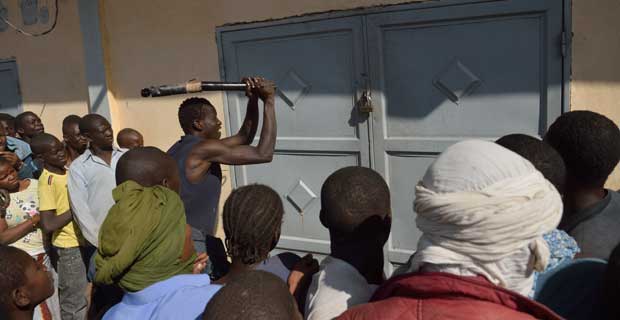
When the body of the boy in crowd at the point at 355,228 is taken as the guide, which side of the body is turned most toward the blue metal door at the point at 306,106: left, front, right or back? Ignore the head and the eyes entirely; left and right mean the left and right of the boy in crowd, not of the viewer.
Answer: front

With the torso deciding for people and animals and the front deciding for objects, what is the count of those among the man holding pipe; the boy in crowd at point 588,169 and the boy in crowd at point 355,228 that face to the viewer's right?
1

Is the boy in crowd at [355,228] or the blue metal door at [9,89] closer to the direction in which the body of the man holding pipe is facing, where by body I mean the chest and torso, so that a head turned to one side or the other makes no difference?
the boy in crowd

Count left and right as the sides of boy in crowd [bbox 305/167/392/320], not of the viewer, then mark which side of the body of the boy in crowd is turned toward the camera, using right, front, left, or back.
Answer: back

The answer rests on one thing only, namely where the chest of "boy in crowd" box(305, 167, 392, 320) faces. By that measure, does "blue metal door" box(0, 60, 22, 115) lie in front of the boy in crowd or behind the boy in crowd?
in front

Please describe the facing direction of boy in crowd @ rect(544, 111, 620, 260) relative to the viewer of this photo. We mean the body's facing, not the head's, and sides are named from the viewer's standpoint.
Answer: facing away from the viewer and to the left of the viewer

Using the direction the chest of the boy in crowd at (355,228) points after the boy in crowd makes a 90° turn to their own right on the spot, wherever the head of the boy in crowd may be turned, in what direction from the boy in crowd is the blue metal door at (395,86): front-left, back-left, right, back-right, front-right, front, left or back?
left

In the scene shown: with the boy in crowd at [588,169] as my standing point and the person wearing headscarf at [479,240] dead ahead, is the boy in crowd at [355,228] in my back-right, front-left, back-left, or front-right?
front-right

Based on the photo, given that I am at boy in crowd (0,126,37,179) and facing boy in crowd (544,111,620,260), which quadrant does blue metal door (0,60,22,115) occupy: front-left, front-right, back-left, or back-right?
back-left

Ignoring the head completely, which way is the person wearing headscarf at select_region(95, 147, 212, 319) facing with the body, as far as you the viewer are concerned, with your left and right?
facing away from the viewer and to the right of the viewer

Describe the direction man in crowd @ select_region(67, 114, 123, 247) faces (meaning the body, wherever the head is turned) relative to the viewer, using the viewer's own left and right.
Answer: facing the viewer and to the right of the viewer

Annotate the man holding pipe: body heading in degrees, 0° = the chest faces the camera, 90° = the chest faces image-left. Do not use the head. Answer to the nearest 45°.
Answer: approximately 270°

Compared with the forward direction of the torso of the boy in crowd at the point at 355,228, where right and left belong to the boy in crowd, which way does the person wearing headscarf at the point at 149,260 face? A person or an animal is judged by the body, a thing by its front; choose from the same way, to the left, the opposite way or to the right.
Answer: the same way

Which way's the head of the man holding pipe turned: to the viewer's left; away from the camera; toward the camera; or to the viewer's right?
to the viewer's right

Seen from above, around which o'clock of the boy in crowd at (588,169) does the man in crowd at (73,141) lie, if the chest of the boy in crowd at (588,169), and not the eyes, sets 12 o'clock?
the man in crowd at (73,141) is roughly at 11 o'clock from the boy in crowd at (588,169).

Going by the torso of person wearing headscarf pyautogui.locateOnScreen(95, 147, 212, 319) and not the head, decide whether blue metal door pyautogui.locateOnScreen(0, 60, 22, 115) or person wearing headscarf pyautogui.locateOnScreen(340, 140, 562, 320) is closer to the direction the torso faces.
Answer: the blue metal door
